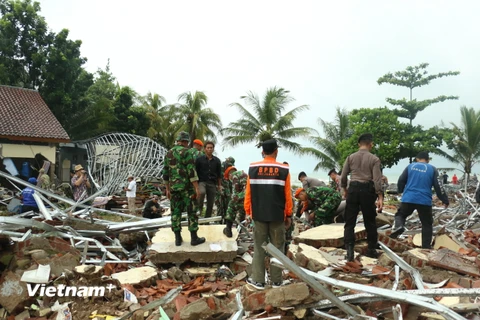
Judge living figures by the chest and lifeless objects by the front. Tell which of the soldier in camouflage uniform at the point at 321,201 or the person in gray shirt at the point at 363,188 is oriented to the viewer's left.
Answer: the soldier in camouflage uniform

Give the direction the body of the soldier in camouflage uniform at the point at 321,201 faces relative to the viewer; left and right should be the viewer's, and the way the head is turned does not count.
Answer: facing to the left of the viewer

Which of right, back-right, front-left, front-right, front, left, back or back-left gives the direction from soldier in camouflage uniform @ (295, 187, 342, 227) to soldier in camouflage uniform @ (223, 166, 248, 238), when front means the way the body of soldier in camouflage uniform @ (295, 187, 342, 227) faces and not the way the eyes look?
front-left

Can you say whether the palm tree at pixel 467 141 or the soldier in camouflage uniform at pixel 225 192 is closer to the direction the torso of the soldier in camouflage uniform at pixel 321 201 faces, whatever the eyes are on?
the soldier in camouflage uniform

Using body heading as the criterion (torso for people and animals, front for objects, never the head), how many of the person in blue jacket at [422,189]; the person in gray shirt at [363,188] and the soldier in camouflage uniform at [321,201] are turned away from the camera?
2
